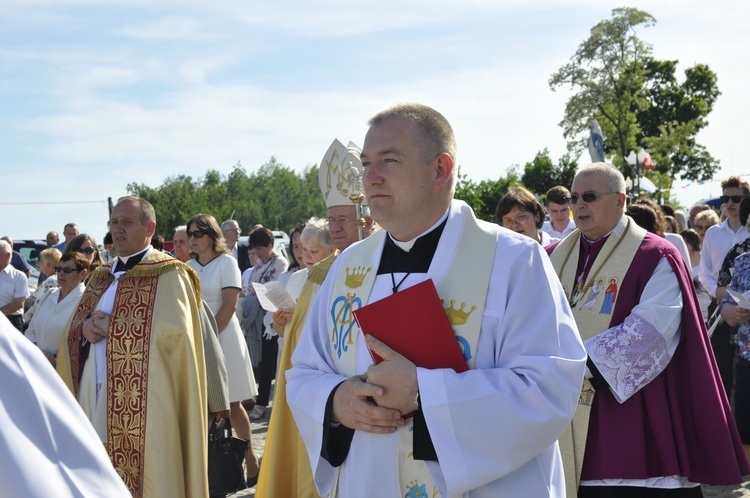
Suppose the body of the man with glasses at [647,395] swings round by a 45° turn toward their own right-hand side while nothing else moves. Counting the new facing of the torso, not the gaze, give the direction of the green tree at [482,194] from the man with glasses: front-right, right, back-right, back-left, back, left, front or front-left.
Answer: right

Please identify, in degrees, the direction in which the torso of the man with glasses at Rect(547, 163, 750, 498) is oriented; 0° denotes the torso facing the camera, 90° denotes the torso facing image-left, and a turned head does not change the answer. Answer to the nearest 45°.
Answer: approximately 45°

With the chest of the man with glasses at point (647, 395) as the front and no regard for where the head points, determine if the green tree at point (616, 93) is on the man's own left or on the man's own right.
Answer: on the man's own right

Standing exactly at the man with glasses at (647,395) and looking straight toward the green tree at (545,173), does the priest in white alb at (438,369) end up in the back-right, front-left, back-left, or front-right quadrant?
back-left

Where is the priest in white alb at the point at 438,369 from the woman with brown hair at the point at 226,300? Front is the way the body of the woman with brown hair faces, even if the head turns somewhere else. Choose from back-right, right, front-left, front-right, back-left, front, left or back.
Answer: front-left

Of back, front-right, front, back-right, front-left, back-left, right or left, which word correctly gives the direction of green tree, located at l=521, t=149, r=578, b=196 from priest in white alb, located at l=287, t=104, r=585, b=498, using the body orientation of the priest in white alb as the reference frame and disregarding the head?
back-right

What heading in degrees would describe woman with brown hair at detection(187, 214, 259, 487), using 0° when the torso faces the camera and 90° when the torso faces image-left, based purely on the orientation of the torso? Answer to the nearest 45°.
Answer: approximately 45°

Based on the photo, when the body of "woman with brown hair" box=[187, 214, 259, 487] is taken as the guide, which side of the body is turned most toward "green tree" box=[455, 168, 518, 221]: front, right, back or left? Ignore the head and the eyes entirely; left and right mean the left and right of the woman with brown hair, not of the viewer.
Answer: back

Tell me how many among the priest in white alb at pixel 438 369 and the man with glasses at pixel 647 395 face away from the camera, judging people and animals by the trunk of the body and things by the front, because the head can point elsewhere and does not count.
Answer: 0
